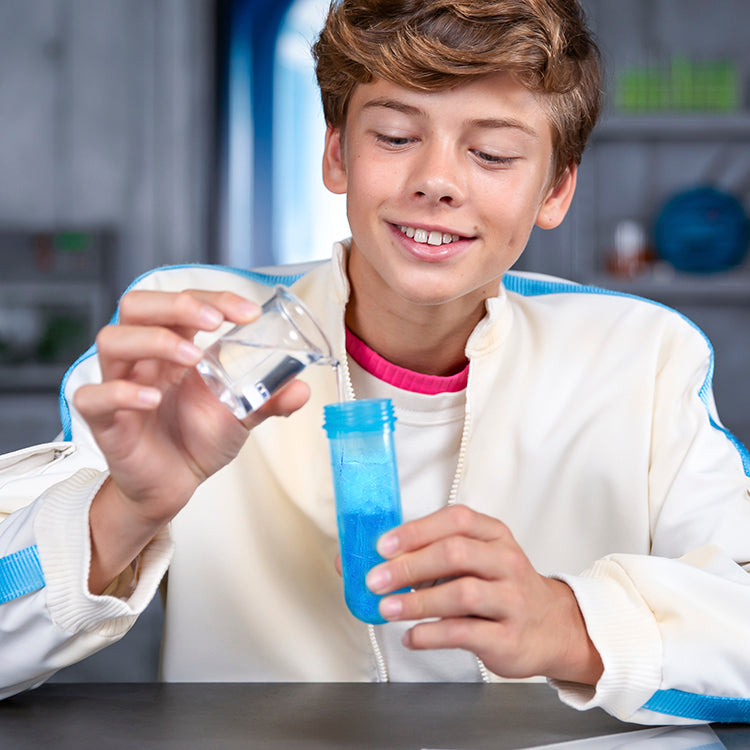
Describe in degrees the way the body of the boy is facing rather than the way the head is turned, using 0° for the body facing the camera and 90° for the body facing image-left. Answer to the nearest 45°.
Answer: approximately 0°

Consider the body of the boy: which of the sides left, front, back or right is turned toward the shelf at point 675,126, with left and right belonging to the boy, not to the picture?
back

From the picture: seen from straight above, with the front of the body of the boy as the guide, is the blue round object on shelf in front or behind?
behind

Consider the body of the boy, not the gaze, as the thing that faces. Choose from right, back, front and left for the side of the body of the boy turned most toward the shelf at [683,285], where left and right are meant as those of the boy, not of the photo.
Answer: back
